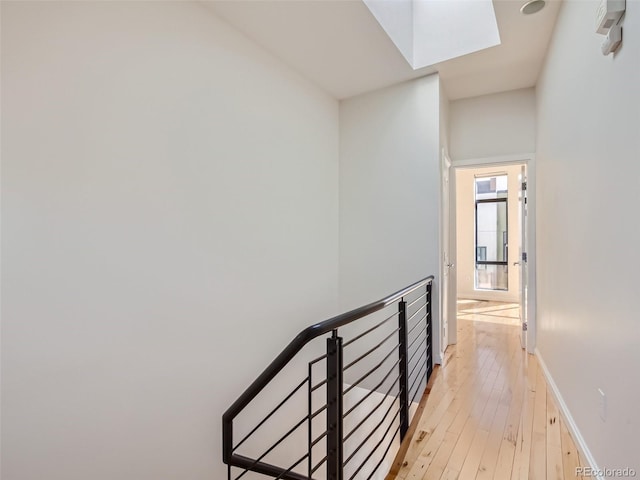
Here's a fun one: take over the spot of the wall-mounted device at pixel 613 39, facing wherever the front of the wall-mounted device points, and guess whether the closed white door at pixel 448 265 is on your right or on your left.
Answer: on your right

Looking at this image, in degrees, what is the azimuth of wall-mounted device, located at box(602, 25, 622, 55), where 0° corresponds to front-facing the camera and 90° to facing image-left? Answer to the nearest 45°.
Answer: approximately 90°

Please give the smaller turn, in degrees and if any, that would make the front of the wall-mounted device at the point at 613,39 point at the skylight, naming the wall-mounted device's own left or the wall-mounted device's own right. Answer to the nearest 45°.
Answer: approximately 45° to the wall-mounted device's own right

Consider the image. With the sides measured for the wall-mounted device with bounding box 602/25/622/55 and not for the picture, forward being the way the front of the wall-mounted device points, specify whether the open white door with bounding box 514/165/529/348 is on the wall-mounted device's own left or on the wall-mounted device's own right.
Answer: on the wall-mounted device's own right

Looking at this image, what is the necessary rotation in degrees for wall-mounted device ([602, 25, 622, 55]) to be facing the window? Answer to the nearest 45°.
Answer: approximately 90° to its right

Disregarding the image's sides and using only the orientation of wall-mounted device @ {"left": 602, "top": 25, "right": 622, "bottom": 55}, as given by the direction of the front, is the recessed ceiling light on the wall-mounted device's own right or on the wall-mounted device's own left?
on the wall-mounted device's own right
